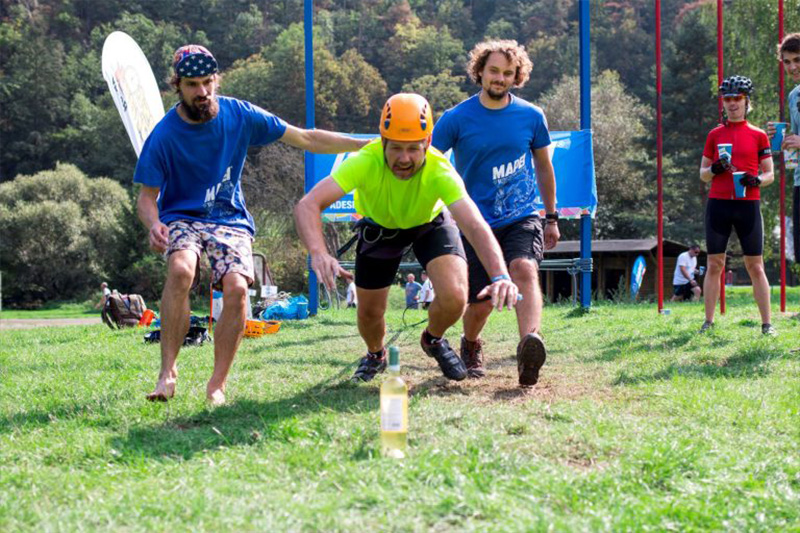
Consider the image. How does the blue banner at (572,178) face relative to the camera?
toward the camera

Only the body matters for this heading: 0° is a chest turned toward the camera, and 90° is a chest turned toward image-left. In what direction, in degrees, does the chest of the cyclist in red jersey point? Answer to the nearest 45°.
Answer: approximately 0°

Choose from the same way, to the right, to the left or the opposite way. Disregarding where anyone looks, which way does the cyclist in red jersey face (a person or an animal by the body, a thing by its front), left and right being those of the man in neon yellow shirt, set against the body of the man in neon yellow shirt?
the same way

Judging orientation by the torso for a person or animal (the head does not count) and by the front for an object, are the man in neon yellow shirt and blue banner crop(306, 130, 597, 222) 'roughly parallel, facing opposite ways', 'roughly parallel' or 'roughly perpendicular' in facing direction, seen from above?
roughly parallel

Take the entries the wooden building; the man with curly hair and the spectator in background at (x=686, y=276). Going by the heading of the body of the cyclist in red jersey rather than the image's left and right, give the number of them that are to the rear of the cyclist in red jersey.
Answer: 2

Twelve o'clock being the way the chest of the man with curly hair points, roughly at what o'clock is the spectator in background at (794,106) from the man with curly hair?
The spectator in background is roughly at 8 o'clock from the man with curly hair.

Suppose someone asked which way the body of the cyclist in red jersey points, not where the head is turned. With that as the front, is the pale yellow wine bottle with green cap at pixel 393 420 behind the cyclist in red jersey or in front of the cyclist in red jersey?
in front

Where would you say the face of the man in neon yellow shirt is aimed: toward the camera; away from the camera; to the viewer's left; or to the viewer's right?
toward the camera

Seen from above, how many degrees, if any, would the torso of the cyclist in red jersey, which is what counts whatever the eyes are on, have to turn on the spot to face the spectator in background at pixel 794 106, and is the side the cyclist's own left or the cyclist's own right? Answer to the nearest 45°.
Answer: approximately 45° to the cyclist's own left

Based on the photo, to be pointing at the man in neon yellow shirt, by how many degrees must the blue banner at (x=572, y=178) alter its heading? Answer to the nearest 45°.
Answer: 0° — it already faces them

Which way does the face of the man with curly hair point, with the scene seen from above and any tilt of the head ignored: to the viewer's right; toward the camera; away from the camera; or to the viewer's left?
toward the camera

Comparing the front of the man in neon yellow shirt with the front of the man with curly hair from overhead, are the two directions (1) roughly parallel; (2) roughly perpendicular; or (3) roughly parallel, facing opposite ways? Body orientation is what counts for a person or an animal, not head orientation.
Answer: roughly parallel

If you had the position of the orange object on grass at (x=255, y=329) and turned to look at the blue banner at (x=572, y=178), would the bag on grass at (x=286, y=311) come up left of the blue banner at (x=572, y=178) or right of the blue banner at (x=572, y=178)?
left

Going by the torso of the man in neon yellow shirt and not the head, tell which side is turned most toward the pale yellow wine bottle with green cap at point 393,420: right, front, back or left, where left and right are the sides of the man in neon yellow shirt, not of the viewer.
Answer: front

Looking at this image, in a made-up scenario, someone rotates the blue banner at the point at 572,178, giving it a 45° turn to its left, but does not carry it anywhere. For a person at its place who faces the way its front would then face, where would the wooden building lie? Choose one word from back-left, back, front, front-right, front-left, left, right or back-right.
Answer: back-left

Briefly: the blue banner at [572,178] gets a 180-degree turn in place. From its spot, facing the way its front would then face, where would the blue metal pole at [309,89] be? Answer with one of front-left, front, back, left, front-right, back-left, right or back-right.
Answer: left

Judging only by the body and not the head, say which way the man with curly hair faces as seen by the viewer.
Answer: toward the camera
